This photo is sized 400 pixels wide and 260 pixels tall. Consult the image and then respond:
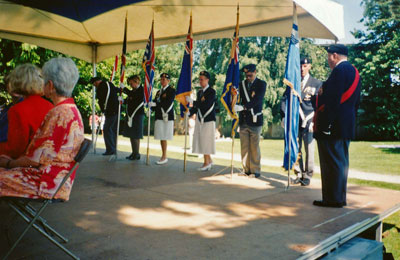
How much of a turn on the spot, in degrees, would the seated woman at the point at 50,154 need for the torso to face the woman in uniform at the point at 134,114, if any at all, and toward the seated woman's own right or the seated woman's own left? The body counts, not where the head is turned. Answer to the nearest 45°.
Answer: approximately 45° to the seated woman's own right

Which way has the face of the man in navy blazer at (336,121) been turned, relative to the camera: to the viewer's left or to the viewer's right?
to the viewer's left

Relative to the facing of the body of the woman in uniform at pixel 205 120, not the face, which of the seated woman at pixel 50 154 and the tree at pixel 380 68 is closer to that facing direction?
the seated woman

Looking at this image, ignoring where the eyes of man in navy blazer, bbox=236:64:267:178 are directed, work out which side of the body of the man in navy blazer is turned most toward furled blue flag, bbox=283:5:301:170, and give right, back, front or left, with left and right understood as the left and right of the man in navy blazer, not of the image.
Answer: left

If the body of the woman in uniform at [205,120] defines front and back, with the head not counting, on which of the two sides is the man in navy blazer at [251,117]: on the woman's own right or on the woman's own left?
on the woman's own left

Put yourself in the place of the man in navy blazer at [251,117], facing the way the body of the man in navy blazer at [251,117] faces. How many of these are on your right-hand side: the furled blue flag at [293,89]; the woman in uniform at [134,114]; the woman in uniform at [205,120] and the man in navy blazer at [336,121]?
2

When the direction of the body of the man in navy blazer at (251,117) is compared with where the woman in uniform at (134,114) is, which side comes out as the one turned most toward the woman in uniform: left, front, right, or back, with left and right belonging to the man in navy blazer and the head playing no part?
right

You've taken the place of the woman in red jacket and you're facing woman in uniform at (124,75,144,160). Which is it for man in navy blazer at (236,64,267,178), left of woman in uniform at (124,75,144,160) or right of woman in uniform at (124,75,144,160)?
right
